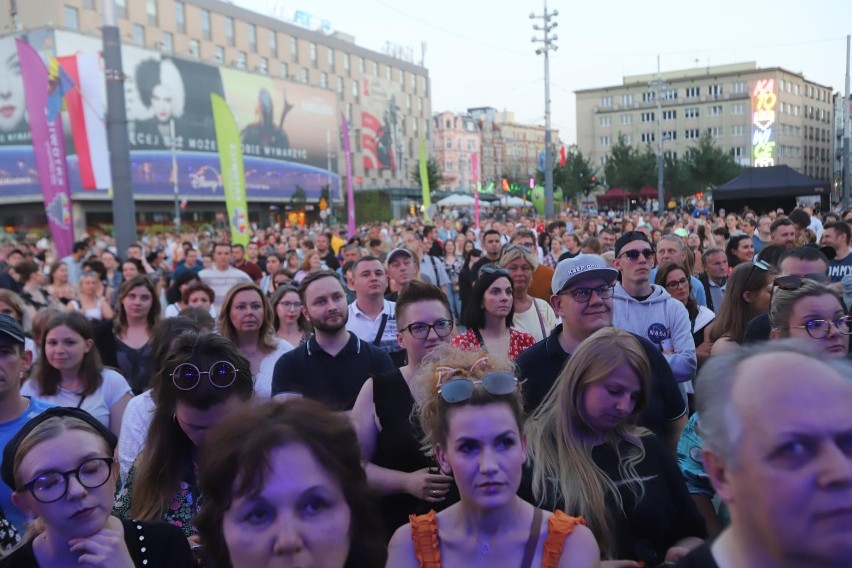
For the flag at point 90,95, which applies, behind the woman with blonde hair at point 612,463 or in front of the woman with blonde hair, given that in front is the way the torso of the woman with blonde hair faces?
behind

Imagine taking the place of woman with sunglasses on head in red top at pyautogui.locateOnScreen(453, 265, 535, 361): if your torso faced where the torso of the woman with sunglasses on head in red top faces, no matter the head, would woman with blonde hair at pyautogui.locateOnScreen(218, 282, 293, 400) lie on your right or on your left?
on your right

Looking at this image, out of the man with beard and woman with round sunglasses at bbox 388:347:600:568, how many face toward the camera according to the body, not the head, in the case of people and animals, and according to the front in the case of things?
2

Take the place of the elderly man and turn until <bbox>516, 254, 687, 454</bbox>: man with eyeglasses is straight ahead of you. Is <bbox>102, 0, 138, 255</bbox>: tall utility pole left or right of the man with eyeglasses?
left

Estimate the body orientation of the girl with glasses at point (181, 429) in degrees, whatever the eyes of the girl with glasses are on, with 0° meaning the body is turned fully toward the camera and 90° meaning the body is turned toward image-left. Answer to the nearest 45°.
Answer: approximately 315°

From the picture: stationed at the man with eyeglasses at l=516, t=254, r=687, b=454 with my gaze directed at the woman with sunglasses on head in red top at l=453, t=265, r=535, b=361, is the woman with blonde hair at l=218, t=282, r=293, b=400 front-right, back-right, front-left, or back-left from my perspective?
front-left

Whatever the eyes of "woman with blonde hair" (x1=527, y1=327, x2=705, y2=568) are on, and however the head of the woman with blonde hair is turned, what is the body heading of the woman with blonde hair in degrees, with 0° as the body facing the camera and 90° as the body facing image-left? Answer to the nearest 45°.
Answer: approximately 315°

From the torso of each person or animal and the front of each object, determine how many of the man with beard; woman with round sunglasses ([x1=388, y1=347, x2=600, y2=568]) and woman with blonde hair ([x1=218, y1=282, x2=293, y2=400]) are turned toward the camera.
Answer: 3

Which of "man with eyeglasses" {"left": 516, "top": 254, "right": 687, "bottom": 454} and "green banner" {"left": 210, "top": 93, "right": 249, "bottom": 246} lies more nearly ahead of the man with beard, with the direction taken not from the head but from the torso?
the man with eyeglasses

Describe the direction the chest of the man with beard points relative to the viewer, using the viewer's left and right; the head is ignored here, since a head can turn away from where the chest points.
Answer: facing the viewer

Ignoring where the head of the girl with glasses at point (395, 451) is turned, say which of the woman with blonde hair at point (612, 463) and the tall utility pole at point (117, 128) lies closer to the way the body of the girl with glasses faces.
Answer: the woman with blonde hair

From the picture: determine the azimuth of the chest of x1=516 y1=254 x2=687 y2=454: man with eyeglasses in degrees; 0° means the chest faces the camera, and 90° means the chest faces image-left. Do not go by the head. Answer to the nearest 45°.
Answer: approximately 315°

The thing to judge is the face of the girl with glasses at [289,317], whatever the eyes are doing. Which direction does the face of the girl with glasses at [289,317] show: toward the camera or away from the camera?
toward the camera

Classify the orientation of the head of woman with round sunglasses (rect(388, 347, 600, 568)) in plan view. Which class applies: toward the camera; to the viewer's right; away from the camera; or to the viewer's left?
toward the camera
